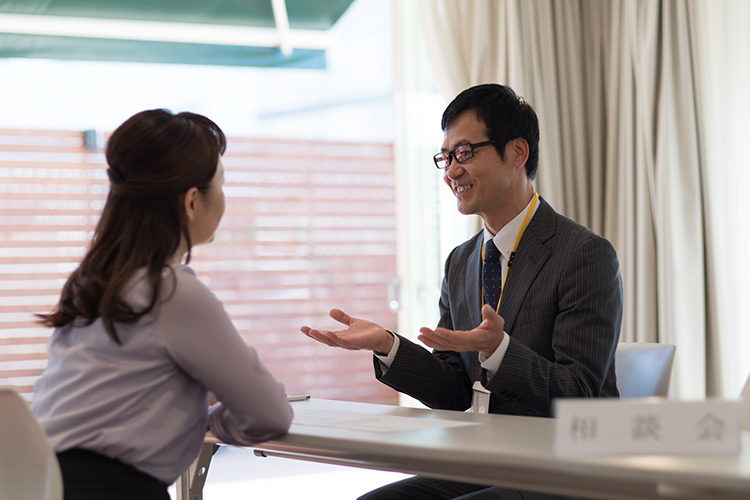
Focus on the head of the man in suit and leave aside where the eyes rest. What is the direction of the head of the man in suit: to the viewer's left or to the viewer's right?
to the viewer's left

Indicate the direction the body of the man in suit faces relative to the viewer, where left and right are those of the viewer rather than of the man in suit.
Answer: facing the viewer and to the left of the viewer

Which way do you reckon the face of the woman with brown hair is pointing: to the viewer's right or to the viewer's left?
to the viewer's right

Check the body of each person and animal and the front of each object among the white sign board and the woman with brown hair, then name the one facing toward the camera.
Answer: the white sign board

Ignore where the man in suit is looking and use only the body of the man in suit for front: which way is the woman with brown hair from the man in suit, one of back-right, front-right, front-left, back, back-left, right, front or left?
front

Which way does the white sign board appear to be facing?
toward the camera

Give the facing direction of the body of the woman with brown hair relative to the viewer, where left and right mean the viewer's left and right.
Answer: facing away from the viewer and to the right of the viewer

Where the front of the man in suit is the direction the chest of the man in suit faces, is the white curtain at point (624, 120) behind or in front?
behind

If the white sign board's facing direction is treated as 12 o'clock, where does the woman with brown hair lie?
The woman with brown hair is roughly at 3 o'clock from the white sign board.

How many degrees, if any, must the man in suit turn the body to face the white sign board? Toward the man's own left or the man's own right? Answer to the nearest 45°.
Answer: approximately 45° to the man's own left
